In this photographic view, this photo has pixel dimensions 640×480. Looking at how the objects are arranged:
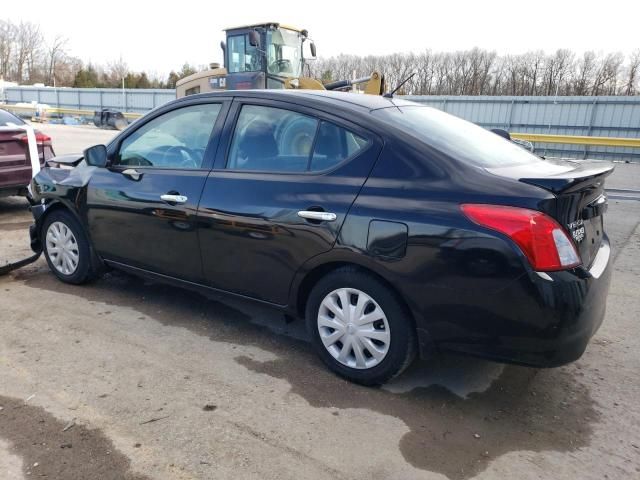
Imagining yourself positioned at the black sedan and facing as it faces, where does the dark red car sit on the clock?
The dark red car is roughly at 12 o'clock from the black sedan.

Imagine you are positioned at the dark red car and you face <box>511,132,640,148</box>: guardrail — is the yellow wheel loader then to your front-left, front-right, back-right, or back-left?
front-left

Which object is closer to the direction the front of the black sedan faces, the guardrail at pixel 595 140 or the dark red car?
the dark red car

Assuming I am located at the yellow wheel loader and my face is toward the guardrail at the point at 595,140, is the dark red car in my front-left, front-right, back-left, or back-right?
back-right

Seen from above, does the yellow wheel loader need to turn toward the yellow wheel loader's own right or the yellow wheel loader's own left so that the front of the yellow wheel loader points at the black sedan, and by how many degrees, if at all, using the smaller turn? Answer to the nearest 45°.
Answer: approximately 45° to the yellow wheel loader's own right

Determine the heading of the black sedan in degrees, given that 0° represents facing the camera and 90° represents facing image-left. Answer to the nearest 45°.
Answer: approximately 135°

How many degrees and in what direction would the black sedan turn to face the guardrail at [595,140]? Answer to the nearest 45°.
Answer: approximately 90° to its right

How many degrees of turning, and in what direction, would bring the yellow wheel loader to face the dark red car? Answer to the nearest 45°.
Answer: approximately 90° to its right

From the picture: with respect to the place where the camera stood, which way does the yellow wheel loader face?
facing the viewer and to the right of the viewer

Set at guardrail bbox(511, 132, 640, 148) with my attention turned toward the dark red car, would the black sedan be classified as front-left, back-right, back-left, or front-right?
front-left

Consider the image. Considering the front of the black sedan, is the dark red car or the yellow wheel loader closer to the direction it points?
the dark red car

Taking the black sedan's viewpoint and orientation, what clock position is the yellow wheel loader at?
The yellow wheel loader is roughly at 1 o'clock from the black sedan.

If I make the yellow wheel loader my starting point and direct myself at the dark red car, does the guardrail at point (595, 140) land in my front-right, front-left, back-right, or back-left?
back-left

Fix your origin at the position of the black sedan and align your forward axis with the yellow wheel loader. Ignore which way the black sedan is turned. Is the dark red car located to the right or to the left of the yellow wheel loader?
left

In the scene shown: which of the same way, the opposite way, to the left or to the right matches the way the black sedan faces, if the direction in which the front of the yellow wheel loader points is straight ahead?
the opposite way
